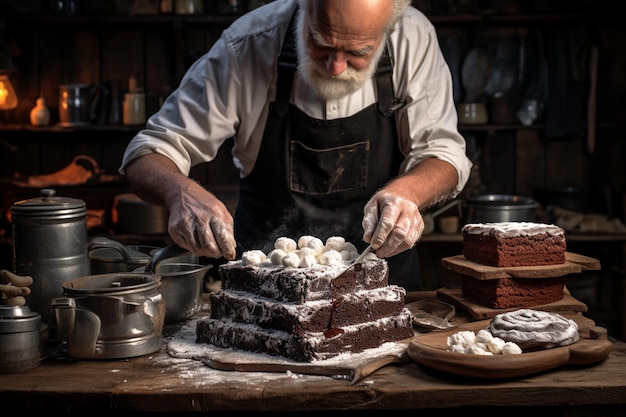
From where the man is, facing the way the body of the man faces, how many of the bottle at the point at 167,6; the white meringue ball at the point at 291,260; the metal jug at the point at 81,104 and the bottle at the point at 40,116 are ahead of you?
1

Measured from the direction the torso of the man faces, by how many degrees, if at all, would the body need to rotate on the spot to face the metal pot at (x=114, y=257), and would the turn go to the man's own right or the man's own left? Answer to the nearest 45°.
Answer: approximately 45° to the man's own right

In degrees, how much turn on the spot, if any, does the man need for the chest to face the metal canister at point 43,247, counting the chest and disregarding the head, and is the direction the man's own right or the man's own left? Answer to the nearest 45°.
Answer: approximately 45° to the man's own right

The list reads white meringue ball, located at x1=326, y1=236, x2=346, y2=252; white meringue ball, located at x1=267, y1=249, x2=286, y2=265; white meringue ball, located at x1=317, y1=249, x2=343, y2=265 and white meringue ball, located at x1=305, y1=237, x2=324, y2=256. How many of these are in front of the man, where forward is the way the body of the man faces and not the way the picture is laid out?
4

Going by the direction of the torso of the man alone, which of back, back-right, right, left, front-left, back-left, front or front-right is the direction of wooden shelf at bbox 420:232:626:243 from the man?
back-left

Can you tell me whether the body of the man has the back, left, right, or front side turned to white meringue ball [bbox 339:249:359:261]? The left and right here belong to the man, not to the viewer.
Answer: front

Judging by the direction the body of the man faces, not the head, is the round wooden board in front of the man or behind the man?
in front

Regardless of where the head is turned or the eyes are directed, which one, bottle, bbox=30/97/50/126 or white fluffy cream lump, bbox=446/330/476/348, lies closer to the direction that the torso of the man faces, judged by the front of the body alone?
the white fluffy cream lump

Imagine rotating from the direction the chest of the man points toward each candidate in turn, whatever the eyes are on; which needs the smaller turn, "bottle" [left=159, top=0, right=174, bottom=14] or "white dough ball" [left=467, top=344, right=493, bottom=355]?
the white dough ball

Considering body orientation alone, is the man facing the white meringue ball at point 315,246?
yes

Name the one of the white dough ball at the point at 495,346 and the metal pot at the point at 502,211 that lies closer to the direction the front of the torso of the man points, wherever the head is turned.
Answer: the white dough ball

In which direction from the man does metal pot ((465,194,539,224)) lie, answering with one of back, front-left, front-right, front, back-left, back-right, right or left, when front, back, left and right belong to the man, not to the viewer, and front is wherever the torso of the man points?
back-left

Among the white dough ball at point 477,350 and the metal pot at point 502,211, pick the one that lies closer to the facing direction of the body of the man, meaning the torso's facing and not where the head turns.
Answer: the white dough ball

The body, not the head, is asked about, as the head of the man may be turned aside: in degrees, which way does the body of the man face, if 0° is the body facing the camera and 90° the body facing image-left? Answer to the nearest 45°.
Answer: approximately 0°

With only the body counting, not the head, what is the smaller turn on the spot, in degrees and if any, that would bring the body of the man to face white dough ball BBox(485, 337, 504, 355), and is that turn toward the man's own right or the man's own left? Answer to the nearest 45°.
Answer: approximately 45° to the man's own left

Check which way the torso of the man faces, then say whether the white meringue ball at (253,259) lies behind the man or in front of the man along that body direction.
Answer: in front
